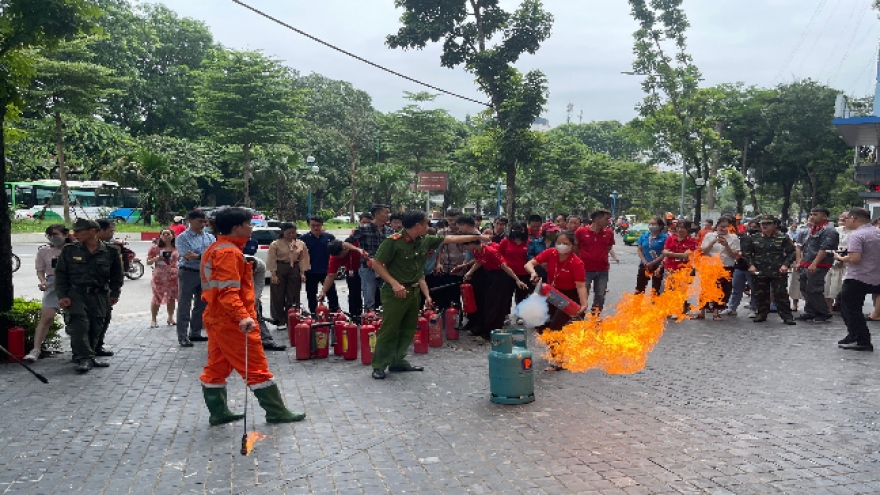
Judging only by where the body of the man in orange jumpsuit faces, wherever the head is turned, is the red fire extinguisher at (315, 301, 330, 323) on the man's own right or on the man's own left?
on the man's own left

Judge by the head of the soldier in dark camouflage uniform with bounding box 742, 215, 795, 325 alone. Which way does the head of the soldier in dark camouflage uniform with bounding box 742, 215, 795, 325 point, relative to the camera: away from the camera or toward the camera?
toward the camera

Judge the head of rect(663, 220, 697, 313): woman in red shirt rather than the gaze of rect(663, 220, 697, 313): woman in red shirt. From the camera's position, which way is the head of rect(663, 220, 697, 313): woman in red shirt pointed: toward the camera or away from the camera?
toward the camera

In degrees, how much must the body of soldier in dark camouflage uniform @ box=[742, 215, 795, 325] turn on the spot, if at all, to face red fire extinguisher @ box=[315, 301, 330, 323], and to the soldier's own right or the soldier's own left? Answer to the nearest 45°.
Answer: approximately 45° to the soldier's own right

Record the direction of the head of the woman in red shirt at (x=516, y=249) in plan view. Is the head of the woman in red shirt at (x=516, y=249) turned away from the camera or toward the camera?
toward the camera

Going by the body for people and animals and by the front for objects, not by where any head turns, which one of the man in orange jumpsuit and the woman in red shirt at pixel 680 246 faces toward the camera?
the woman in red shirt

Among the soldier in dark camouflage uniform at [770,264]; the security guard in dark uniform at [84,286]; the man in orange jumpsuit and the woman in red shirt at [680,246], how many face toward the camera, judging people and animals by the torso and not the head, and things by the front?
3

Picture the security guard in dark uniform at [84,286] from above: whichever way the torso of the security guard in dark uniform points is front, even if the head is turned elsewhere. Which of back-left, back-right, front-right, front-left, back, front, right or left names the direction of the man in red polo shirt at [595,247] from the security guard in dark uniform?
left

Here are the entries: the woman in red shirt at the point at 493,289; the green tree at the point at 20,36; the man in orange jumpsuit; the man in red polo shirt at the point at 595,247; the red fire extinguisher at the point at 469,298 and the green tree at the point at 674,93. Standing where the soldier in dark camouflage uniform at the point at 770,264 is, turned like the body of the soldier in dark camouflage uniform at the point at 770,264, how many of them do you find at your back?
1

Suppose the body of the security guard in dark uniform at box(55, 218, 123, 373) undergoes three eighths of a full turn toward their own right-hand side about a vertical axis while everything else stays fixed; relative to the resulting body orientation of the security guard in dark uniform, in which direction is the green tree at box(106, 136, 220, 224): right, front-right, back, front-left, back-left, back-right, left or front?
front-right

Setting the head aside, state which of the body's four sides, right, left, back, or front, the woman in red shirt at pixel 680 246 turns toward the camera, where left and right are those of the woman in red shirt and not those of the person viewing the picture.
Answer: front

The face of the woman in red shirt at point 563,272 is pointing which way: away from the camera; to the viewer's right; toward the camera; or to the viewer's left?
toward the camera

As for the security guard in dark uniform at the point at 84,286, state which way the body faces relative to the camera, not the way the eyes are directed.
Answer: toward the camera

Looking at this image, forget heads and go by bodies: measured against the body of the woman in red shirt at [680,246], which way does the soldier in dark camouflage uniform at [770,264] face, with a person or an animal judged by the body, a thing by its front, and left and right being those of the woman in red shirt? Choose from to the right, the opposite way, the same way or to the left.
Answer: the same way

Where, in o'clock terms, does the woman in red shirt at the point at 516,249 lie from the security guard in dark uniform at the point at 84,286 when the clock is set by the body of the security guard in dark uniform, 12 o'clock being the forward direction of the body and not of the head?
The woman in red shirt is roughly at 9 o'clock from the security guard in dark uniform.

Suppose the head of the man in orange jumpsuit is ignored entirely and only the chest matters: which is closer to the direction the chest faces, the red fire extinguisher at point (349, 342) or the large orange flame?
the large orange flame

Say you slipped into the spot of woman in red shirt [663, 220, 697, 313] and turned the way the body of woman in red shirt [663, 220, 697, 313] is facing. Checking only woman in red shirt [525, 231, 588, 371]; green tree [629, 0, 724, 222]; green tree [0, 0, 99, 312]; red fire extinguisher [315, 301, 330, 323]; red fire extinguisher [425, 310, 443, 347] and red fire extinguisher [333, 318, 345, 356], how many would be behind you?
1

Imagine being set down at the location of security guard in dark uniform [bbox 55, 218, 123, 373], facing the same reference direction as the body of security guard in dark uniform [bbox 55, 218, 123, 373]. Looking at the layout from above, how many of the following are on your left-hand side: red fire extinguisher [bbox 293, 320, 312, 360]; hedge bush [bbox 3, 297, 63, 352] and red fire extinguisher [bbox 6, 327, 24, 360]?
1

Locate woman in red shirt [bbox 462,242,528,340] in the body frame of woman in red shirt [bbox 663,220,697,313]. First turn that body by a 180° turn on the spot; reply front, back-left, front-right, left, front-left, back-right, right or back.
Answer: back-left

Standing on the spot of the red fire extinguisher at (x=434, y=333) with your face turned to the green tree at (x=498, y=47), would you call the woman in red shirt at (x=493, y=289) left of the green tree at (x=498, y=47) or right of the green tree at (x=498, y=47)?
right
